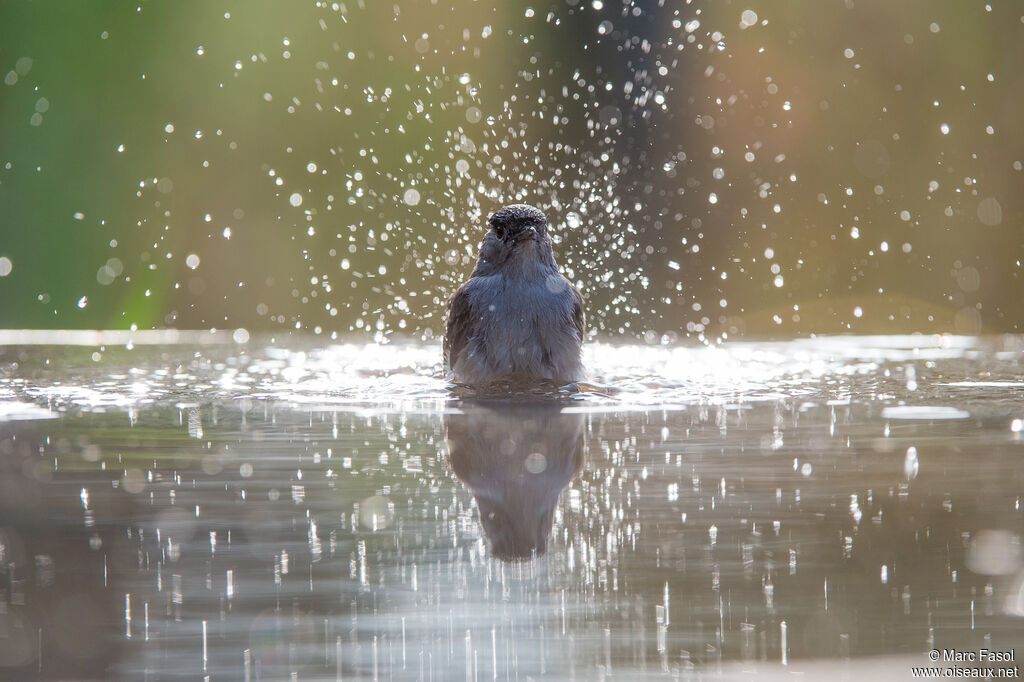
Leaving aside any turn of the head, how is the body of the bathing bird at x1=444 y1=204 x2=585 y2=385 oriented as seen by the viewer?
toward the camera
